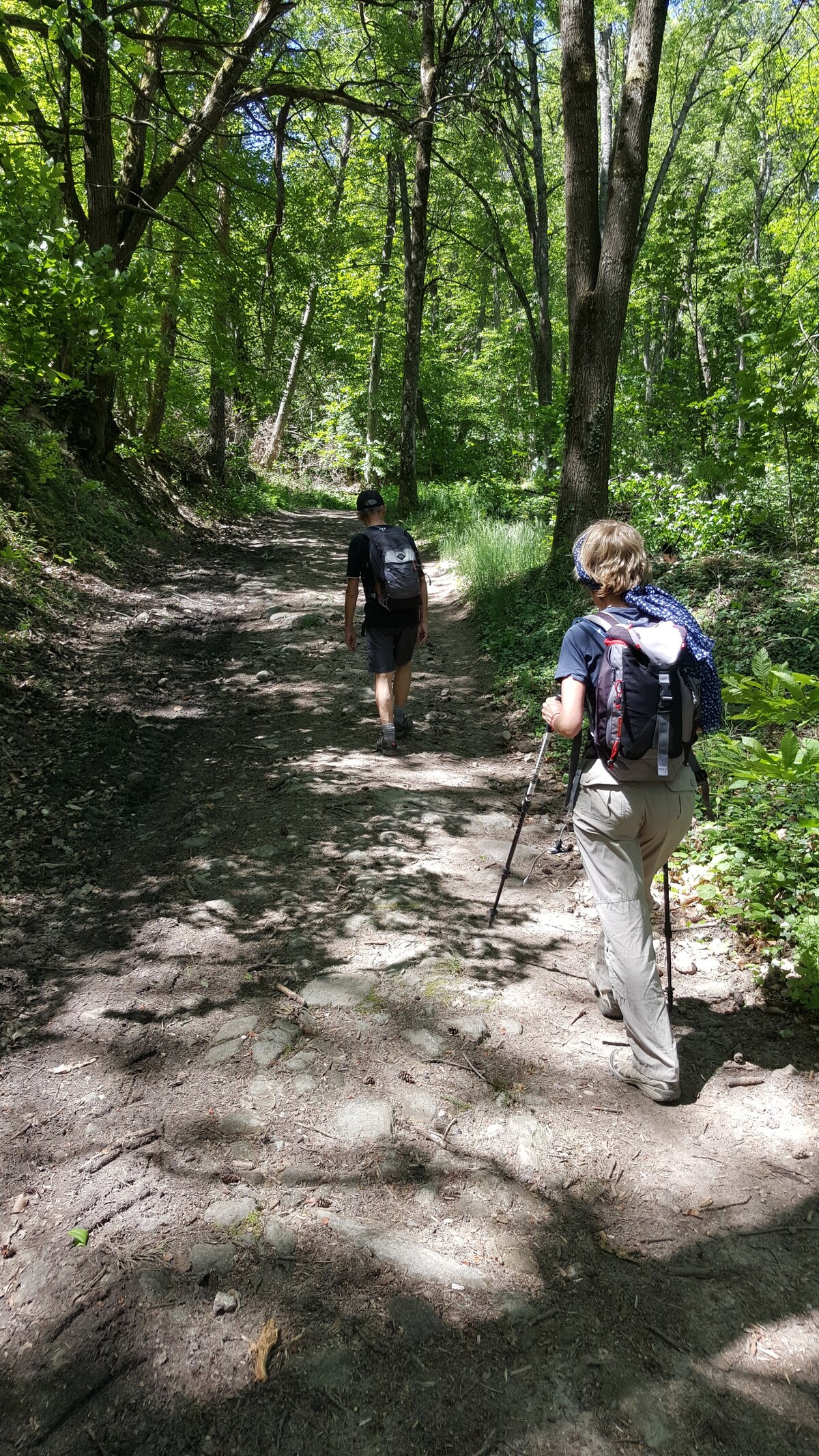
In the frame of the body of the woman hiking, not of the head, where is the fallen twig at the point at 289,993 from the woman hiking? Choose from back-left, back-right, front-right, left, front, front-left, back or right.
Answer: front-left

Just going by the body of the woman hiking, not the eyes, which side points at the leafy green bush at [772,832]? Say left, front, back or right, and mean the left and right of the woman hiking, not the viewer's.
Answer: right

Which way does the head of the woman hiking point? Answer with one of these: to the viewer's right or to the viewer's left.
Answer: to the viewer's left

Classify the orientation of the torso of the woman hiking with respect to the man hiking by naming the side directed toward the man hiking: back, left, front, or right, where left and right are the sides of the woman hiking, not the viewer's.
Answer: front

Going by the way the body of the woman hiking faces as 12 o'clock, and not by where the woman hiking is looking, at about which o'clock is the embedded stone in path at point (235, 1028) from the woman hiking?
The embedded stone in path is roughly at 10 o'clock from the woman hiking.

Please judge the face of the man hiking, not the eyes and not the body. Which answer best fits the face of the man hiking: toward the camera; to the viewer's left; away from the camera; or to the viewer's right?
away from the camera

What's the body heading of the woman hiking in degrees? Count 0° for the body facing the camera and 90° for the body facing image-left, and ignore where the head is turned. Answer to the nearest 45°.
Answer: approximately 135°

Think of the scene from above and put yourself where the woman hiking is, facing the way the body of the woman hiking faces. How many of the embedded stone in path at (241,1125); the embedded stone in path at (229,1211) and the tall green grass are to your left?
2

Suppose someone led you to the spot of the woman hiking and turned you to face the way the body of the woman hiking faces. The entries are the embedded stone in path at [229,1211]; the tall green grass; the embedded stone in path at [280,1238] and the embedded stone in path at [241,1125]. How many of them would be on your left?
3

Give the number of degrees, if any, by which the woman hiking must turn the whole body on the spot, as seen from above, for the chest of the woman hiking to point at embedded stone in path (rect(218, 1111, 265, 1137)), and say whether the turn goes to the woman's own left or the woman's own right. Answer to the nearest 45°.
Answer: approximately 90° to the woman's own left

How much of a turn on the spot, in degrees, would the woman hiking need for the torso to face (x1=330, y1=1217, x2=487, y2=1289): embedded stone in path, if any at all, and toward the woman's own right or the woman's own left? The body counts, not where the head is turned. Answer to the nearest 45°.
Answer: approximately 90° to the woman's own left
